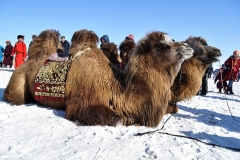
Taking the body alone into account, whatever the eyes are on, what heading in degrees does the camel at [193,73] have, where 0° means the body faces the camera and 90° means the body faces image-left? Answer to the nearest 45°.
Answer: approximately 270°

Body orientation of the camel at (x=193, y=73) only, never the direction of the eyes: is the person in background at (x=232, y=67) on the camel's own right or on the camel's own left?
on the camel's own left

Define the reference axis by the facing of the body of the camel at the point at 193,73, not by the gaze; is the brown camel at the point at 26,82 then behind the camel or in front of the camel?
behind

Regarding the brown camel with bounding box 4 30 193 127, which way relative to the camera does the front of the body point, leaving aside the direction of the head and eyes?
to the viewer's right

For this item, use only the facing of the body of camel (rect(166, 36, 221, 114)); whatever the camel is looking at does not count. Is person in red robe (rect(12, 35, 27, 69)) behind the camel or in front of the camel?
behind

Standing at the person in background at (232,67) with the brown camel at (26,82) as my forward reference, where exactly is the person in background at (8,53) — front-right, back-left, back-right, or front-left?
front-right

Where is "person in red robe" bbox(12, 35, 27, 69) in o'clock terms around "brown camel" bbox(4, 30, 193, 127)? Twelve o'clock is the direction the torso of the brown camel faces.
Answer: The person in red robe is roughly at 8 o'clock from the brown camel.

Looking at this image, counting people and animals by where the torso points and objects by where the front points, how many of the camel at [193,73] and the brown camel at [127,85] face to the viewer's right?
2

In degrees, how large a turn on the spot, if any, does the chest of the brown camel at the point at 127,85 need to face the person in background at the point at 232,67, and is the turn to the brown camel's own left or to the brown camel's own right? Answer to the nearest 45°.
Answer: approximately 45° to the brown camel's own left

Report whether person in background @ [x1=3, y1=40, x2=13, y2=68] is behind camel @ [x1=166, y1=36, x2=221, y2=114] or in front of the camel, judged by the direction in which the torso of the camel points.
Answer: behind
